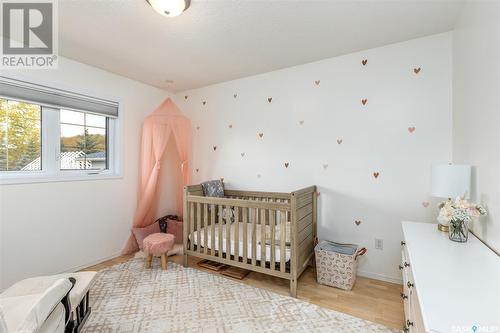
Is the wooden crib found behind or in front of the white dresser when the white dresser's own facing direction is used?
in front

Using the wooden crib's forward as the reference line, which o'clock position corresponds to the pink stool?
The pink stool is roughly at 2 o'clock from the wooden crib.

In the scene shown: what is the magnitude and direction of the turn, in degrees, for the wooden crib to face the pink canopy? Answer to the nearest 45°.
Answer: approximately 90° to its right

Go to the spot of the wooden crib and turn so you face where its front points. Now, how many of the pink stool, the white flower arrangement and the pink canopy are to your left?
1

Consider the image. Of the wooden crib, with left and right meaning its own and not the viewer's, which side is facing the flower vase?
left

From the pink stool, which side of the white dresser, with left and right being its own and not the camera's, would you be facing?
front

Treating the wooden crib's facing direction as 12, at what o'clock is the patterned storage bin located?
The patterned storage bin is roughly at 8 o'clock from the wooden crib.

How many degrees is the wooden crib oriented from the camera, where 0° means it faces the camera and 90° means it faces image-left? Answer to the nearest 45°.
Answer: approximately 45°

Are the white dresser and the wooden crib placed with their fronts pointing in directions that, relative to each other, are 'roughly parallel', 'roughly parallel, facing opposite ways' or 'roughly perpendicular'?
roughly perpendicular

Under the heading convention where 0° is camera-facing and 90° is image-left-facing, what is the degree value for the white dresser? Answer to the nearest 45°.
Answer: approximately 90°

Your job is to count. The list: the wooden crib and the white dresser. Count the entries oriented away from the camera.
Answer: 0

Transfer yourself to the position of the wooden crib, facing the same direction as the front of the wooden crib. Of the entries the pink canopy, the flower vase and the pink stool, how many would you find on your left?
1

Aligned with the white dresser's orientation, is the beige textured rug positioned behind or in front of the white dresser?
in front

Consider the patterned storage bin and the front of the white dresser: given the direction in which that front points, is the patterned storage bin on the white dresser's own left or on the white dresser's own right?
on the white dresser's own right
